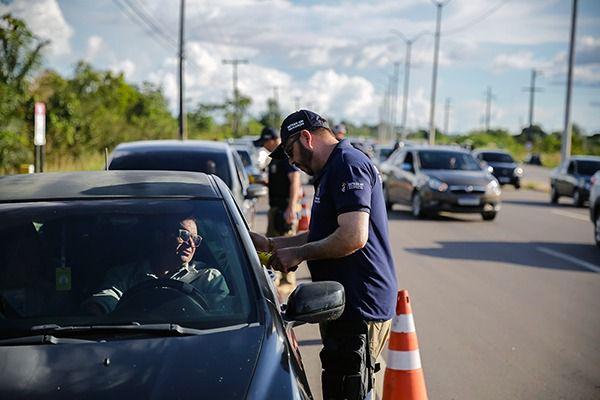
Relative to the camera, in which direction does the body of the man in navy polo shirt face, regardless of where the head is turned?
to the viewer's left

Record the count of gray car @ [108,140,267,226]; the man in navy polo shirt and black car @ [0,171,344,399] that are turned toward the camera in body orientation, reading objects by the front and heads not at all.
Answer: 2

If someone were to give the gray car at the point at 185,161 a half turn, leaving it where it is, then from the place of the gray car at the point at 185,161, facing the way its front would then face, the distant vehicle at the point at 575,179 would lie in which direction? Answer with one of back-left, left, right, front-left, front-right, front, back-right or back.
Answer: front-right

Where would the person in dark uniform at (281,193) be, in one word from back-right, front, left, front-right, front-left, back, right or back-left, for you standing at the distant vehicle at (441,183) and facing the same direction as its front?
front-right

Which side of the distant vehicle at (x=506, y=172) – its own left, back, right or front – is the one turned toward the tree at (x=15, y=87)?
right

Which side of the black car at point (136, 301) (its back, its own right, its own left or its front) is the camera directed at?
front

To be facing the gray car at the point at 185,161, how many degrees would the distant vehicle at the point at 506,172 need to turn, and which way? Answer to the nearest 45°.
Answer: approximately 45° to its right

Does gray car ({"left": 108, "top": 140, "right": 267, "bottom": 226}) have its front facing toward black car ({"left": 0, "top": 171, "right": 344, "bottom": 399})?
yes

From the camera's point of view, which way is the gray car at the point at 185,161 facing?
toward the camera

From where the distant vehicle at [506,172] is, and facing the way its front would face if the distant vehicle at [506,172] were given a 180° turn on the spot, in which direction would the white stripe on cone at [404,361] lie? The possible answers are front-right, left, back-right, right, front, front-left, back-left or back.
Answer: back-left

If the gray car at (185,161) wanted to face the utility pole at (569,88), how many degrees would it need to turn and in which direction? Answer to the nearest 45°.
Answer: approximately 135° to its left

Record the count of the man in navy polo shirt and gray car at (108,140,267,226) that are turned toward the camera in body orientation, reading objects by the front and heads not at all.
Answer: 1

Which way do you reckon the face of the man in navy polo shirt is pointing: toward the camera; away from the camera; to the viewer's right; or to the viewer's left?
to the viewer's left

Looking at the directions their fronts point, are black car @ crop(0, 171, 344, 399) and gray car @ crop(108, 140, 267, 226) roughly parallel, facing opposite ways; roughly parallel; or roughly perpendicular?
roughly parallel
